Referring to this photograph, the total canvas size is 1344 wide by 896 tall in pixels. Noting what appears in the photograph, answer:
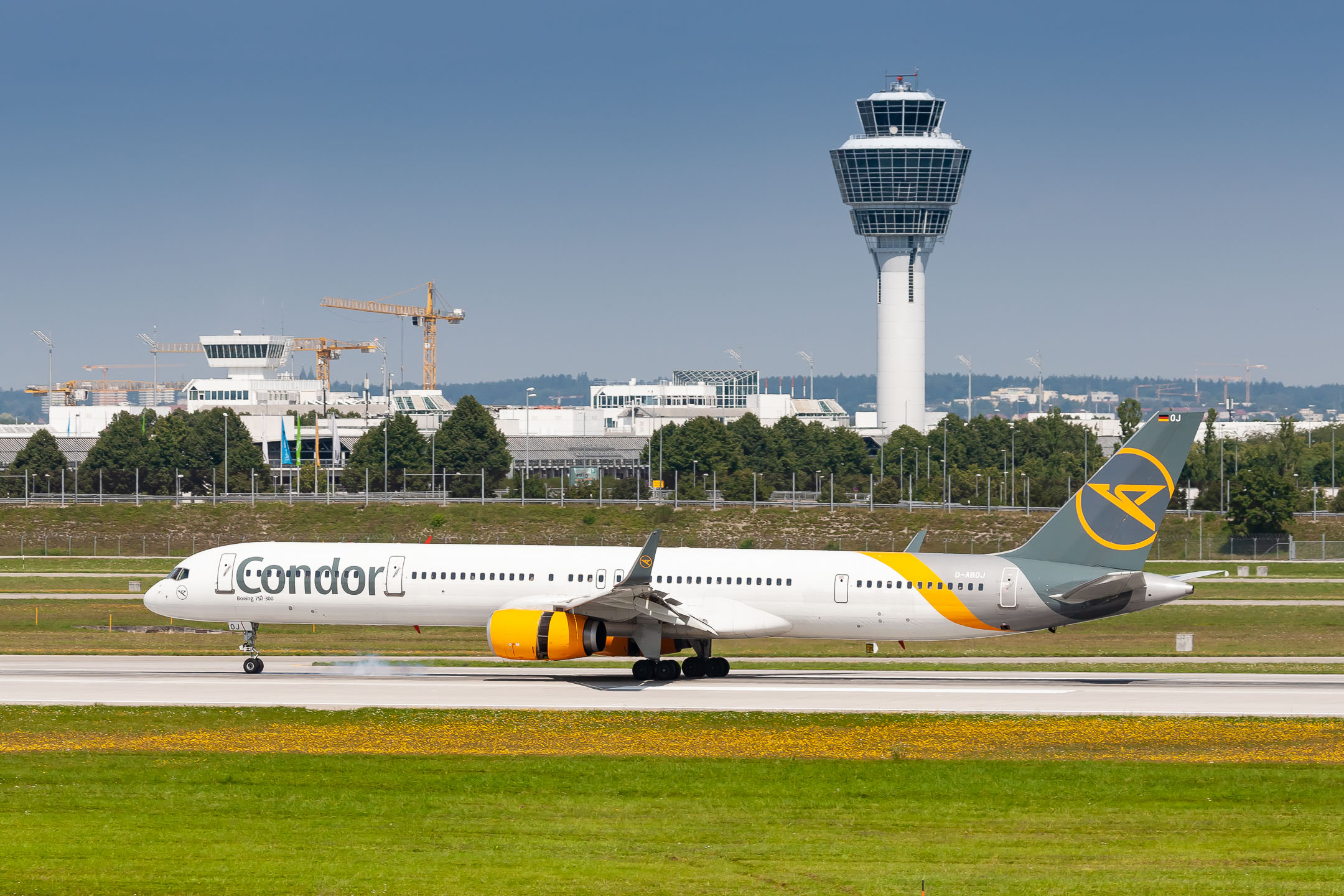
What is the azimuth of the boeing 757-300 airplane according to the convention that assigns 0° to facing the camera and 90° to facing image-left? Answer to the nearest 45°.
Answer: approximately 90°
